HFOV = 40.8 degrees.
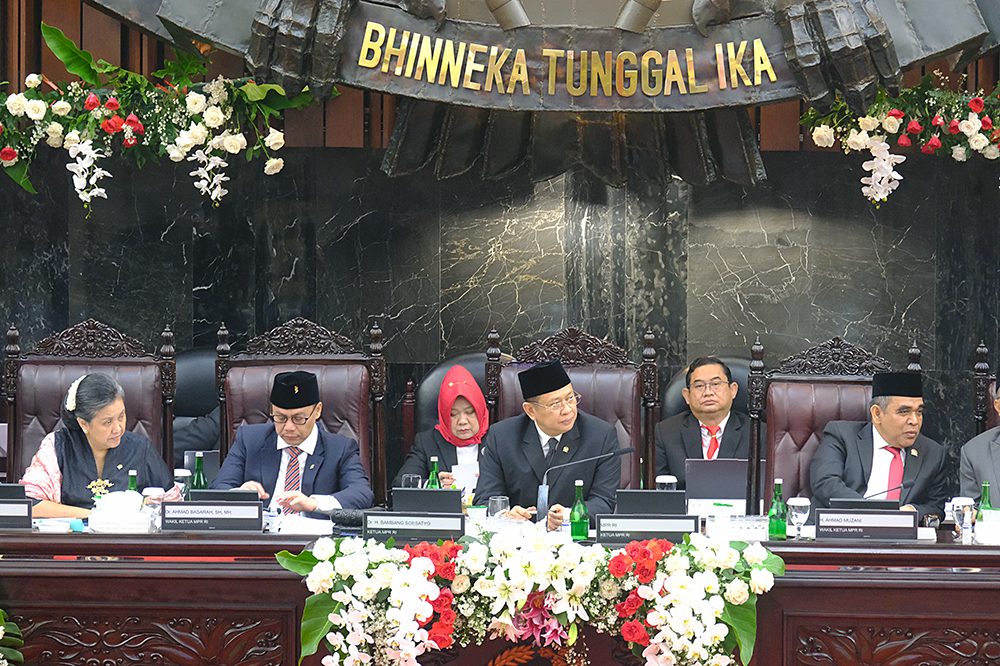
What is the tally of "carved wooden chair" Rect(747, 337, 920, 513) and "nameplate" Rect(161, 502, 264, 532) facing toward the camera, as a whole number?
2

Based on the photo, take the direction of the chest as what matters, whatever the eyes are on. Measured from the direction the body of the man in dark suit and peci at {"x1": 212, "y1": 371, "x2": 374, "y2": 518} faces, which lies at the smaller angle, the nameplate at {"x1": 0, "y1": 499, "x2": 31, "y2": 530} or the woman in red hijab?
the nameplate

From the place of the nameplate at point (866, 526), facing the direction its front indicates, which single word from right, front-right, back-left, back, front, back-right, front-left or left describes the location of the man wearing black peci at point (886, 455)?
back
